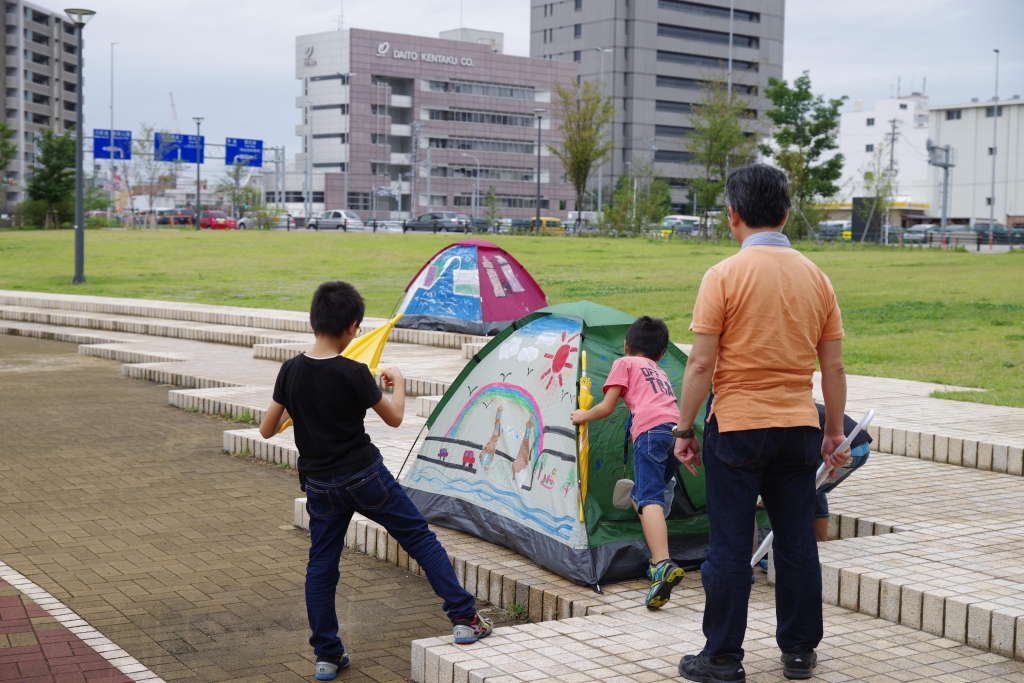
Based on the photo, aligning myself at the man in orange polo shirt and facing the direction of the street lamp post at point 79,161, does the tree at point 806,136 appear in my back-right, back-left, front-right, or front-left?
front-right

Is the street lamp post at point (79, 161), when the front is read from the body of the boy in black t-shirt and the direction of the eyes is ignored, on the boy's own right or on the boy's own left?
on the boy's own left

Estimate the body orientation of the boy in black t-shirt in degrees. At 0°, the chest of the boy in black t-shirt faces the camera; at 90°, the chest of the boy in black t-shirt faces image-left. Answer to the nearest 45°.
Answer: approximately 225°

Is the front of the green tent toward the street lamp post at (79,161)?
no

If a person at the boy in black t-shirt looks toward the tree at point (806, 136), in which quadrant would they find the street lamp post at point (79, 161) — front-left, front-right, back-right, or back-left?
front-left

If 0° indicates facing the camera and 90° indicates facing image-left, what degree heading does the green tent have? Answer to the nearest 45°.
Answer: approximately 315°
